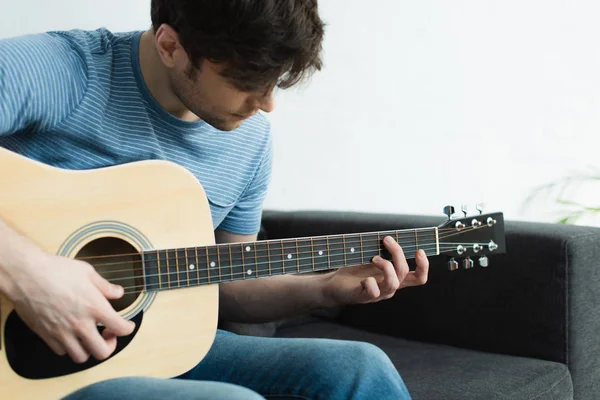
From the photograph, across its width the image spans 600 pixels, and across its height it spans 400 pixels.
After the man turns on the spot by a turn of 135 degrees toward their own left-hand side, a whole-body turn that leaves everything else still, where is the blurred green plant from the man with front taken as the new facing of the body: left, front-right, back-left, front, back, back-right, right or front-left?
front-right

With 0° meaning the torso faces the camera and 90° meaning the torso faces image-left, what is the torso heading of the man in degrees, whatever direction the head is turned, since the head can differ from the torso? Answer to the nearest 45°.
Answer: approximately 315°

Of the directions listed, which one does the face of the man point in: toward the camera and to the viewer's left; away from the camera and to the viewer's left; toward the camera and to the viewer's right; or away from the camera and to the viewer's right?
toward the camera and to the viewer's right
